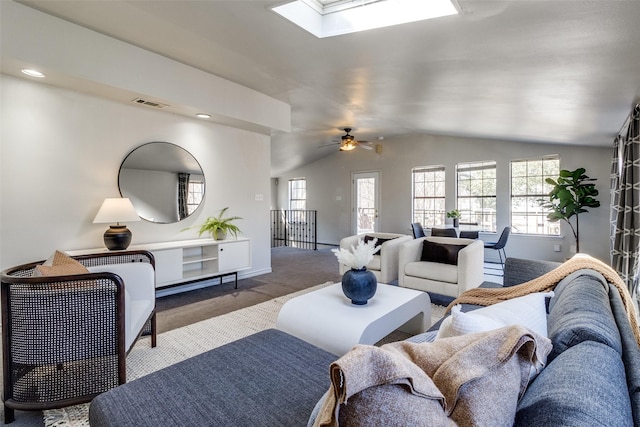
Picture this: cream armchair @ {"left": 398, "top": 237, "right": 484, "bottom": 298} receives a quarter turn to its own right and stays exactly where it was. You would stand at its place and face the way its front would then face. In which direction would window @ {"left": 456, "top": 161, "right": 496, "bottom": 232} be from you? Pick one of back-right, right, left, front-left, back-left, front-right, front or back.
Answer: front-right

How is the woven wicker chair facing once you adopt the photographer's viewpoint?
facing away from the viewer and to the right of the viewer

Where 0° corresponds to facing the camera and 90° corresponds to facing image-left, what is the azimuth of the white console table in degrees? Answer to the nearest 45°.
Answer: approximately 315°

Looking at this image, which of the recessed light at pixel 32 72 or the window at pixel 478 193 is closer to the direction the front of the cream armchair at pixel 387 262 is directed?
the recessed light

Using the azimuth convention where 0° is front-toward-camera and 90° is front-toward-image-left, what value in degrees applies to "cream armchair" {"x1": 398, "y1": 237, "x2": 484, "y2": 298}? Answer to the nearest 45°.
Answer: approximately 45°

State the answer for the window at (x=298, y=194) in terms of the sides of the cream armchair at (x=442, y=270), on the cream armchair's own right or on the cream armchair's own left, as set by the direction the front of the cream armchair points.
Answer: on the cream armchair's own right

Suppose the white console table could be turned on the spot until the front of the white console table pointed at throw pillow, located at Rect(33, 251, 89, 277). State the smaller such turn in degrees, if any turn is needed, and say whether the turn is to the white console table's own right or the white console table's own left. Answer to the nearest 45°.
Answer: approximately 90° to the white console table's own right
